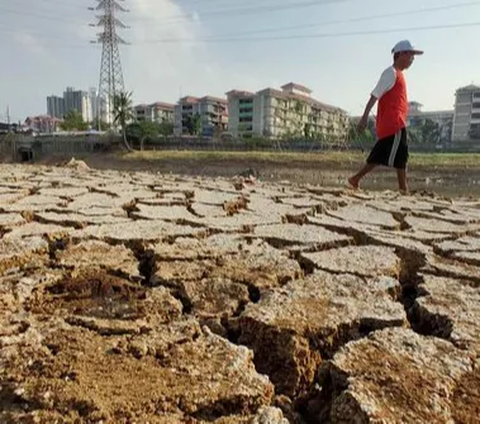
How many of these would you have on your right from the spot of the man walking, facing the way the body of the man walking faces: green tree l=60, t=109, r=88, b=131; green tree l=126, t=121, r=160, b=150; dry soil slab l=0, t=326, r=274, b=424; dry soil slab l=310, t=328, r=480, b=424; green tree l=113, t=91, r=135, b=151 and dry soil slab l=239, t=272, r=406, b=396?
3
